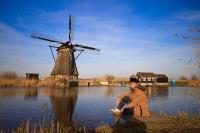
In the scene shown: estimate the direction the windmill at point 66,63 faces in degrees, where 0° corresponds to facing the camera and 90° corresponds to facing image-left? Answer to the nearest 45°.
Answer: approximately 0°

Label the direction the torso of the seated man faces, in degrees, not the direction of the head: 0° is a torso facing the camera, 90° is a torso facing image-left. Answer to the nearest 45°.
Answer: approximately 45°
